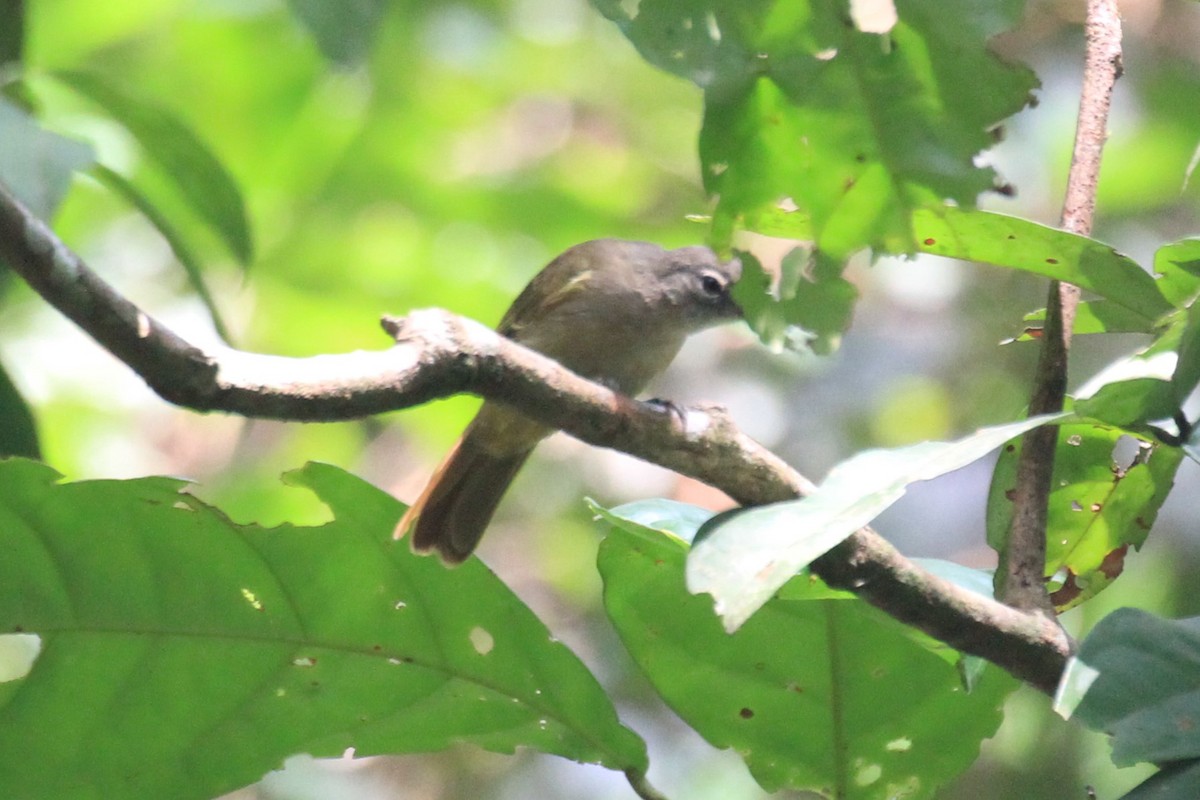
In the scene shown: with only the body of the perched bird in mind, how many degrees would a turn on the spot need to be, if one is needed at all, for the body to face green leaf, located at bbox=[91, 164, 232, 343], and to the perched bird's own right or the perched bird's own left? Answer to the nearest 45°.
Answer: approximately 135° to the perched bird's own right

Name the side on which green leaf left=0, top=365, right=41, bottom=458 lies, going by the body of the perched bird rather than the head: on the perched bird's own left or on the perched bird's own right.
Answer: on the perched bird's own right

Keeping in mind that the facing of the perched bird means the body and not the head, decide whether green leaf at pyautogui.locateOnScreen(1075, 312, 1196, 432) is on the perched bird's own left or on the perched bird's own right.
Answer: on the perched bird's own left

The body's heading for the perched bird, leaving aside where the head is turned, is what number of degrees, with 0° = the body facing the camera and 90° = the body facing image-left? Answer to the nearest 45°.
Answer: approximately 270°
